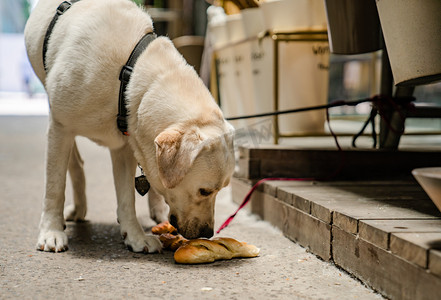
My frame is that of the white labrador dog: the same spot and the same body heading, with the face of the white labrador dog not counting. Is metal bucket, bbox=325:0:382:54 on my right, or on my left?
on my left

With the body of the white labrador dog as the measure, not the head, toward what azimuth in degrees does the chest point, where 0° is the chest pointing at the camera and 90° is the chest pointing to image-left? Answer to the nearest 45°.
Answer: approximately 315°
